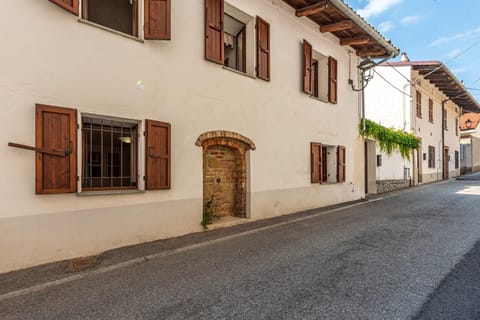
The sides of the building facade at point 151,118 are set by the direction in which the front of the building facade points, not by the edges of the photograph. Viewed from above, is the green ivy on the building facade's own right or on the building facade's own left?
on the building facade's own left

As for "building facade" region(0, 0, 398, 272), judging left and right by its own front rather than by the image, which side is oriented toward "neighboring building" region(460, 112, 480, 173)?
left

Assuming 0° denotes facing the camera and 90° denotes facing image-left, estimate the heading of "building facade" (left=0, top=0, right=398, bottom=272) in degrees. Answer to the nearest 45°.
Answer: approximately 315°

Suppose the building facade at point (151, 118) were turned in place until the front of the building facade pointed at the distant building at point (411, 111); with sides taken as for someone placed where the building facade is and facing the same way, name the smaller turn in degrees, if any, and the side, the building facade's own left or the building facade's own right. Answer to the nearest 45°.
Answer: approximately 90° to the building facade's own left
